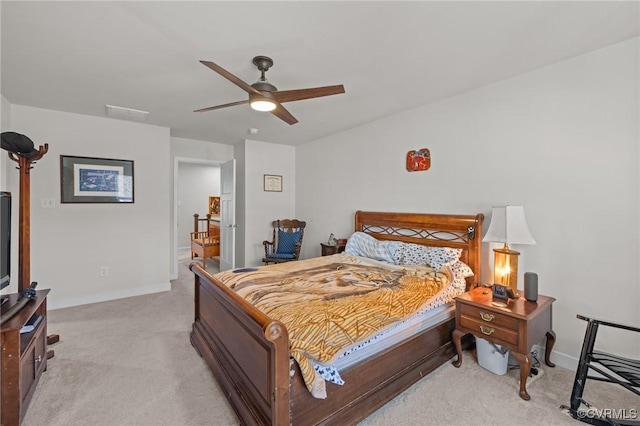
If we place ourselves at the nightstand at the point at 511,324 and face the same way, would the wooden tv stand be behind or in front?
in front

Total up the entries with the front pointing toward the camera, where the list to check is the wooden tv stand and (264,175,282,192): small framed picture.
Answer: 1

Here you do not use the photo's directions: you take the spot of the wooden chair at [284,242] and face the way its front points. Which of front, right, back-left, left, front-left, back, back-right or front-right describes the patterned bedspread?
front-left

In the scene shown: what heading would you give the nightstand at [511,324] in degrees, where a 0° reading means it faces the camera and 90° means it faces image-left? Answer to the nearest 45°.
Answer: approximately 45°

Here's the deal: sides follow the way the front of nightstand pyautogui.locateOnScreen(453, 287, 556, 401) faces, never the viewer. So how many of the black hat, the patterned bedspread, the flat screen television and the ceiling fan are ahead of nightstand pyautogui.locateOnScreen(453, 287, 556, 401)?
4

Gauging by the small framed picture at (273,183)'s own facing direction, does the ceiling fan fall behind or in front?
in front

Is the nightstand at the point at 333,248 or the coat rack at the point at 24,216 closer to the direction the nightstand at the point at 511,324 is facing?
the coat rack

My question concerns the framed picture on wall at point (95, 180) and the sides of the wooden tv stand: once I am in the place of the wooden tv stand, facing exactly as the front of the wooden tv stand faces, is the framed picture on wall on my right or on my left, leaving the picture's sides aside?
on my left

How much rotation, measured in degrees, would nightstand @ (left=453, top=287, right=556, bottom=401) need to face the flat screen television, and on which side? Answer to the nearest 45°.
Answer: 0° — it already faces it

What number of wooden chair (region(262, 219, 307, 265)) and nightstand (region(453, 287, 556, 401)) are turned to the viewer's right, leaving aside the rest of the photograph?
0

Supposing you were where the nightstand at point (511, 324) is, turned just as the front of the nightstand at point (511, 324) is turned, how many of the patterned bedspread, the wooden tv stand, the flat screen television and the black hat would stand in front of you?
4

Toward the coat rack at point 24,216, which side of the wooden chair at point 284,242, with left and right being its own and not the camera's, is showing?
front

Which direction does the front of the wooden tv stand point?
to the viewer's right

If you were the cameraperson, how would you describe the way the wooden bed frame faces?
facing the viewer and to the left of the viewer

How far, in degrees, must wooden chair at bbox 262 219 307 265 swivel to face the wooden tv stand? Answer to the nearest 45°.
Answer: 0° — it already faces it

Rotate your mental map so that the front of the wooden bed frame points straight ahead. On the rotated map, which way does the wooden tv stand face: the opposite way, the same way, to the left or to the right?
the opposite way

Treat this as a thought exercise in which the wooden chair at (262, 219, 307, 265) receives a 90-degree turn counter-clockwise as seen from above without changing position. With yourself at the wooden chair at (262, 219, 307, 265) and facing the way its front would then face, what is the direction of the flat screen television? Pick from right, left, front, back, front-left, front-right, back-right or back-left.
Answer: right
